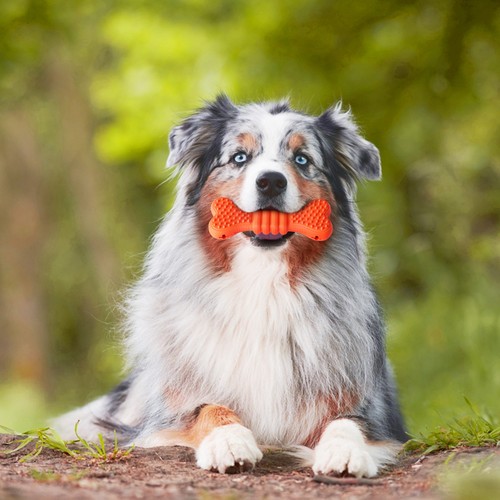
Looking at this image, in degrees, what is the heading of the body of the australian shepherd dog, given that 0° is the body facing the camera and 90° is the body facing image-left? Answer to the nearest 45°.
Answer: approximately 0°

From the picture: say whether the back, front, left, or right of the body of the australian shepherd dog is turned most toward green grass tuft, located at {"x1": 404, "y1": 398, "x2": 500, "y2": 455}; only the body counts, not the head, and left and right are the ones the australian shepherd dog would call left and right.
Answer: left

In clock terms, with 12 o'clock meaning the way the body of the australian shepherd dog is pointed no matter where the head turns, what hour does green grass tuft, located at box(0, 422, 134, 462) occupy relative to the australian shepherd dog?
The green grass tuft is roughly at 3 o'clock from the australian shepherd dog.
